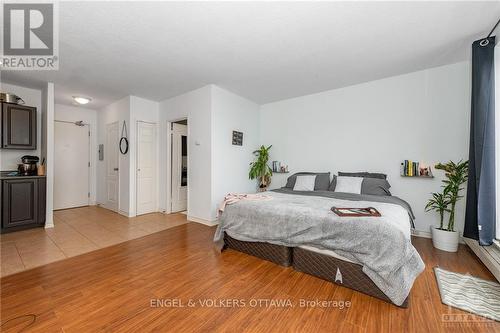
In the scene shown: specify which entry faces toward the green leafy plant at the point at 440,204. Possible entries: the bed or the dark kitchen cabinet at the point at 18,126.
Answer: the dark kitchen cabinet

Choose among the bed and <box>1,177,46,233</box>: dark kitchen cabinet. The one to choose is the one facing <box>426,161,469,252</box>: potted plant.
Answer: the dark kitchen cabinet

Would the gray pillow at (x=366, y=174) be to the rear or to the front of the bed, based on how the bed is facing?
to the rear

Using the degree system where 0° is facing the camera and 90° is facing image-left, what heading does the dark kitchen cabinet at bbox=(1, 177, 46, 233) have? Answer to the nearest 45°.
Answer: approximately 315°

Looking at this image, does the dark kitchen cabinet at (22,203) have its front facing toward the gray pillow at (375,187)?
yes

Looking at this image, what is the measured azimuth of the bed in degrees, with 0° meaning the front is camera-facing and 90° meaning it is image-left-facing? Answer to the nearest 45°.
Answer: approximately 45°

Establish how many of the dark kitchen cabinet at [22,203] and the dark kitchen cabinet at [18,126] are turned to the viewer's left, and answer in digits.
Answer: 0

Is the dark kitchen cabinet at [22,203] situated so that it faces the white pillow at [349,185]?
no

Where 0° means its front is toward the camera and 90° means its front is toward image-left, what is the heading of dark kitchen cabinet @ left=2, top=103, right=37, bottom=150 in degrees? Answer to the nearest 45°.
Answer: approximately 315°

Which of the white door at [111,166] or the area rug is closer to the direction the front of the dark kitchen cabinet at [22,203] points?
the area rug

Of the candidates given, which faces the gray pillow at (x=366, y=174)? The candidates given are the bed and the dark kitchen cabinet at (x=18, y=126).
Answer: the dark kitchen cabinet

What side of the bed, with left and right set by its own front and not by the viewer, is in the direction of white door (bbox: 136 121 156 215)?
right
